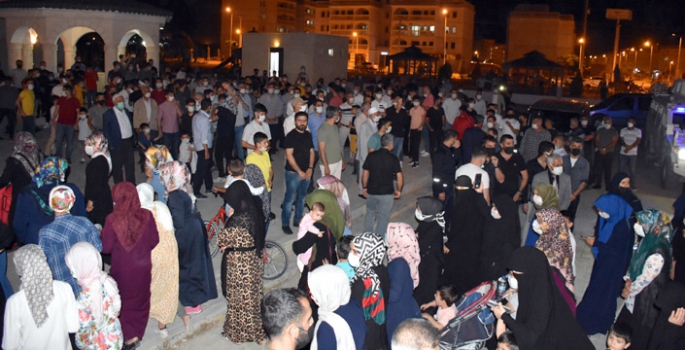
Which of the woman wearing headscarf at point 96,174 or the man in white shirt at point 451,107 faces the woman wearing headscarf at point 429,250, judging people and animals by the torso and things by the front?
the man in white shirt

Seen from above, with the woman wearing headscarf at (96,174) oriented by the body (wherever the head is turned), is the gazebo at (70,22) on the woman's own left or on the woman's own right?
on the woman's own right

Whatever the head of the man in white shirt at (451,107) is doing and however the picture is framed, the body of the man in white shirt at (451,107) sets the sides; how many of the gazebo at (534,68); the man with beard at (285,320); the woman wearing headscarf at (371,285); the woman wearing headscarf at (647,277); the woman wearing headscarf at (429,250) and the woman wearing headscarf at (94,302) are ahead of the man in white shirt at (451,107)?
5

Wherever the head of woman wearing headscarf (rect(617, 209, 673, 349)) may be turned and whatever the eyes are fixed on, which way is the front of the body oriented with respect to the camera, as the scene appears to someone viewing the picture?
to the viewer's left

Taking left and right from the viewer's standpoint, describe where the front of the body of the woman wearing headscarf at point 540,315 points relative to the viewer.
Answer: facing to the left of the viewer
